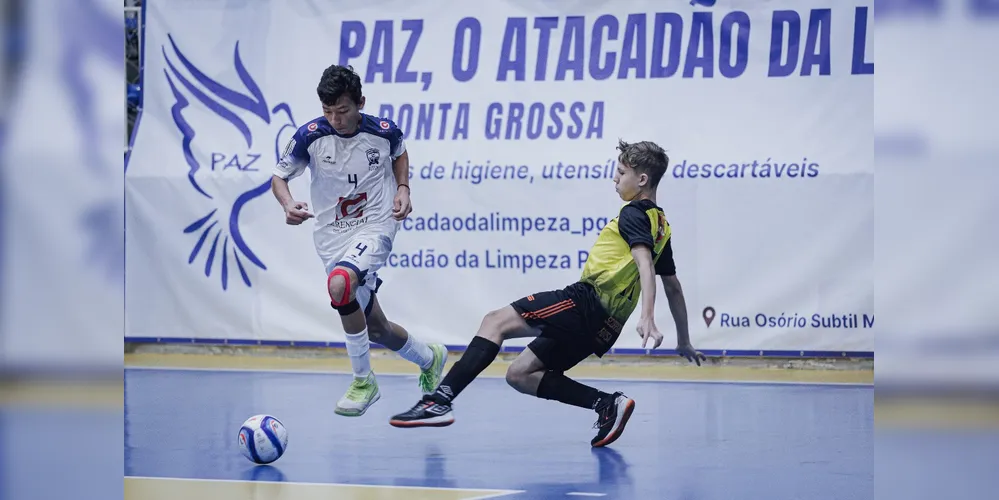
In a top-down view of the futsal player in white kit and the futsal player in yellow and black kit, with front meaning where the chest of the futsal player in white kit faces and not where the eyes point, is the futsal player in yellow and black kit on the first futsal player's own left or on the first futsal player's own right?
on the first futsal player's own left

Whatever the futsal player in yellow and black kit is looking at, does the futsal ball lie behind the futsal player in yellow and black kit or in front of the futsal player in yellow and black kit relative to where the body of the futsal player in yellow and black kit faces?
in front

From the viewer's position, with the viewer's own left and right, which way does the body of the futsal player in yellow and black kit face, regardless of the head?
facing to the left of the viewer

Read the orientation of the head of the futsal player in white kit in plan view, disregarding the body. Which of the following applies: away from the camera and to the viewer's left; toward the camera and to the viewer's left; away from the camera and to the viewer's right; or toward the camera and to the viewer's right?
toward the camera and to the viewer's left

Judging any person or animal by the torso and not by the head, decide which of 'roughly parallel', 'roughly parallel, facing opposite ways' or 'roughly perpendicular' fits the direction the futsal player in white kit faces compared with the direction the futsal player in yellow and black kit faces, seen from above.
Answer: roughly perpendicular

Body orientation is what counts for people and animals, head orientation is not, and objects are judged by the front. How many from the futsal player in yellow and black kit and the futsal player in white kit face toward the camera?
1

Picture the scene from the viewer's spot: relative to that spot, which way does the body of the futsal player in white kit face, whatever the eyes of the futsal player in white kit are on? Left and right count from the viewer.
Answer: facing the viewer
